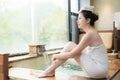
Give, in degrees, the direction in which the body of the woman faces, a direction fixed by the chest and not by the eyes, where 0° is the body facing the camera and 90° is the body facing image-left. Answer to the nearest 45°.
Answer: approximately 90°
